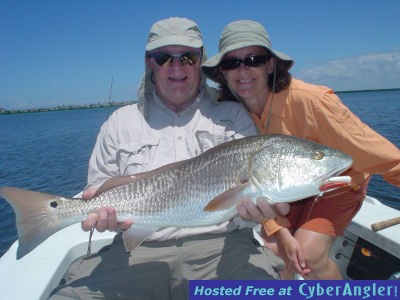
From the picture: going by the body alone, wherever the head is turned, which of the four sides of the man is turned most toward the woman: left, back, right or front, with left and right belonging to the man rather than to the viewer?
left

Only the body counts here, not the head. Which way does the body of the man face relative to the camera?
toward the camera

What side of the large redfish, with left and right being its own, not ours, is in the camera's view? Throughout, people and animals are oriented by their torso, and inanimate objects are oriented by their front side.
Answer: right
